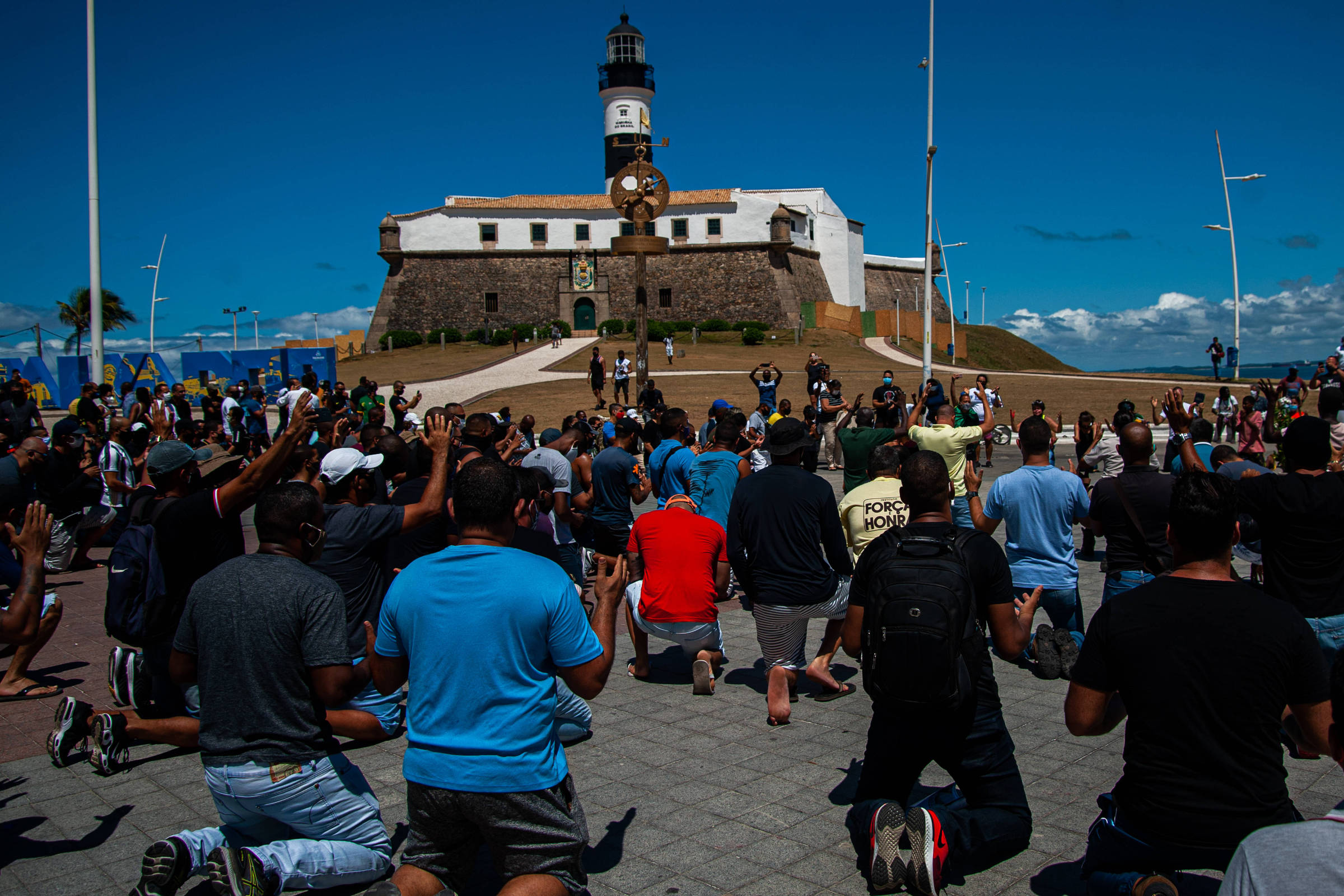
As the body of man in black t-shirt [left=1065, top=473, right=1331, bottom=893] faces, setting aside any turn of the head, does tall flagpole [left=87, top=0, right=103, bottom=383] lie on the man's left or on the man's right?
on the man's left

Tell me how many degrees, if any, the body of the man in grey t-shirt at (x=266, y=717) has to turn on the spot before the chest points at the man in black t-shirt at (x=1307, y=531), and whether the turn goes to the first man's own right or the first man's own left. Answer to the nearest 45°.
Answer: approximately 45° to the first man's own right

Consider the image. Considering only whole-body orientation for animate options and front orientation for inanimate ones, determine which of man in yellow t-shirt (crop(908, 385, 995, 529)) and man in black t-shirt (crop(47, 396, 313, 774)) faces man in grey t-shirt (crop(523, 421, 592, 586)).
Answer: the man in black t-shirt

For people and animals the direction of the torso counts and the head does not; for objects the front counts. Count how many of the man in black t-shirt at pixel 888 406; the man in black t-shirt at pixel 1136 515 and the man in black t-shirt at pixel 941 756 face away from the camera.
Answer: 2

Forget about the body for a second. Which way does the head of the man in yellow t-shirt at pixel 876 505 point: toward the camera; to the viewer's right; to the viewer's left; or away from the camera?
away from the camera

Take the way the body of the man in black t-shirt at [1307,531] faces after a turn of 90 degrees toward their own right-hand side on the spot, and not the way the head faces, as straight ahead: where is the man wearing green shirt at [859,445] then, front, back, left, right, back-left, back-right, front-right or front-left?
back-left

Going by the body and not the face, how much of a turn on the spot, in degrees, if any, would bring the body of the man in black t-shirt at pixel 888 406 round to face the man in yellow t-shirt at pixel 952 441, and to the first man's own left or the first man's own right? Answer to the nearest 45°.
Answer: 0° — they already face them

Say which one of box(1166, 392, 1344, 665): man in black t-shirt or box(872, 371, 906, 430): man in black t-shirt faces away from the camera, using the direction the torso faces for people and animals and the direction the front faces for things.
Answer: box(1166, 392, 1344, 665): man in black t-shirt

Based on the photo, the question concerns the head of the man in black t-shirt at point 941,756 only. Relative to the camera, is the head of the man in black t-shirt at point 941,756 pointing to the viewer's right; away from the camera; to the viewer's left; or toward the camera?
away from the camera

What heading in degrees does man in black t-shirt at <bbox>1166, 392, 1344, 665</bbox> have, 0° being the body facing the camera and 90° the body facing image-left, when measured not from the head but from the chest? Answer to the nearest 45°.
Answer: approximately 180°

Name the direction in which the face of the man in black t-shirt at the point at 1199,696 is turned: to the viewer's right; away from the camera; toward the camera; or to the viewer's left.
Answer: away from the camera

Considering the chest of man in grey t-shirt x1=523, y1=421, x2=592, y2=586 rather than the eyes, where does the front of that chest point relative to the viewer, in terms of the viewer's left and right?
facing away from the viewer and to the right of the viewer

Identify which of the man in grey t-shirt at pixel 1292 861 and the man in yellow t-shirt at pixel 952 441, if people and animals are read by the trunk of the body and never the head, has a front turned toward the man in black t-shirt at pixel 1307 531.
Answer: the man in grey t-shirt

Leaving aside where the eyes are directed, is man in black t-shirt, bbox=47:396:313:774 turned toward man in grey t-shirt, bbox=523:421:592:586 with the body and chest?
yes

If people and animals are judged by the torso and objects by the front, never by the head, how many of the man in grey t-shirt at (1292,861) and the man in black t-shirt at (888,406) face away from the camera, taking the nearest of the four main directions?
1

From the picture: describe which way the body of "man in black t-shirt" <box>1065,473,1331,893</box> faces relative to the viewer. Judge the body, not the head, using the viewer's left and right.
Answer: facing away from the viewer

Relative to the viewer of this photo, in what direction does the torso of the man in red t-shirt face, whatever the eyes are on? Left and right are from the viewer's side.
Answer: facing away from the viewer

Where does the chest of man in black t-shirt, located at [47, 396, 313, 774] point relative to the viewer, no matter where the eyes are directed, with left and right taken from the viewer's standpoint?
facing away from the viewer and to the right of the viewer

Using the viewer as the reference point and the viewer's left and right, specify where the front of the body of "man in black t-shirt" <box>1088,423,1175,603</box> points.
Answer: facing away from the viewer
